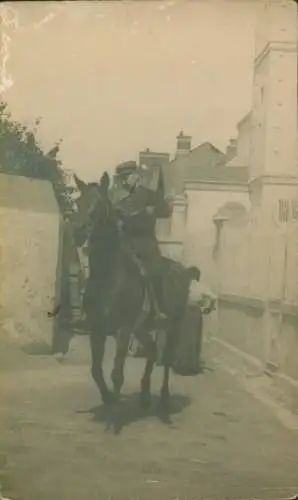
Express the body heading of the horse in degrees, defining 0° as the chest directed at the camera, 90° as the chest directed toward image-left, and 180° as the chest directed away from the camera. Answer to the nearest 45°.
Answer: approximately 45°

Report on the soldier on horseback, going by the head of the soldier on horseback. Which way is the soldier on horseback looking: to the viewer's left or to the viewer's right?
to the viewer's left
